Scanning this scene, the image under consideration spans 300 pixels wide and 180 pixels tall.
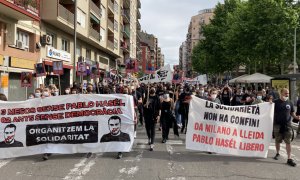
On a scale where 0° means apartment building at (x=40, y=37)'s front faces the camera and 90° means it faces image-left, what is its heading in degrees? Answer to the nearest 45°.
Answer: approximately 315°

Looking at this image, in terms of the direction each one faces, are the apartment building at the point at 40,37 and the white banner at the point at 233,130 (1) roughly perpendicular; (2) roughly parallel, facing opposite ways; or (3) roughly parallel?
roughly perpendicular

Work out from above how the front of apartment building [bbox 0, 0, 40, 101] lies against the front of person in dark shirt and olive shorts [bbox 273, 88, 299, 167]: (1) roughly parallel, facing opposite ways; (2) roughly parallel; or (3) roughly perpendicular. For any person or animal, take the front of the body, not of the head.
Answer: roughly perpendicular

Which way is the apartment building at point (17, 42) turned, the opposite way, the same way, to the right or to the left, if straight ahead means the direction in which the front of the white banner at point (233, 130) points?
to the left

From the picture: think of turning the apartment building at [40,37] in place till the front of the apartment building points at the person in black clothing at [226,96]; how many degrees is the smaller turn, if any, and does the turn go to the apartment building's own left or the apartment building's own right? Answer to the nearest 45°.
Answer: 0° — it already faces them
